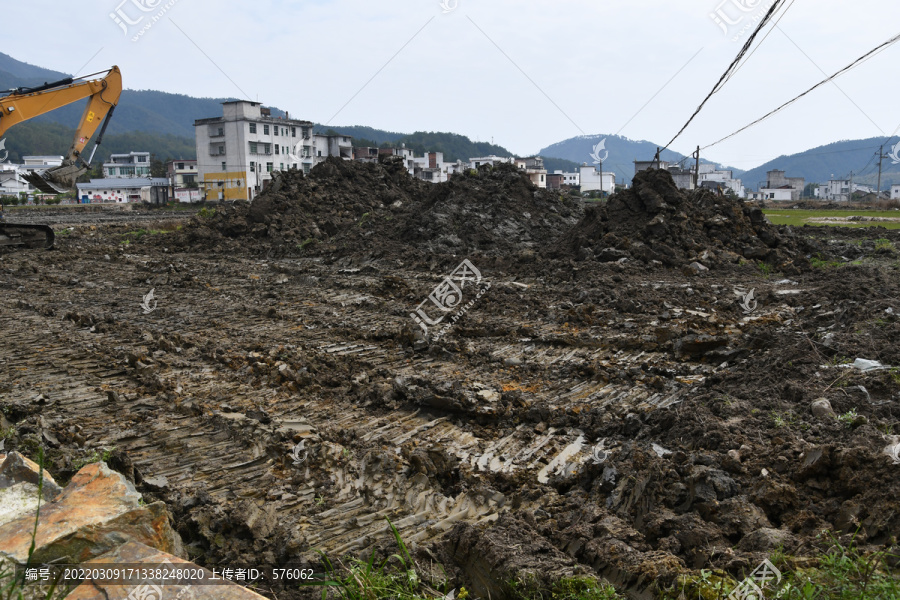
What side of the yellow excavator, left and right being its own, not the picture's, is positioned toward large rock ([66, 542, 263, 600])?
right

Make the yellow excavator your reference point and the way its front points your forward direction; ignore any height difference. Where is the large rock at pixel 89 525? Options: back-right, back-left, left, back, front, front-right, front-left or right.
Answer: right

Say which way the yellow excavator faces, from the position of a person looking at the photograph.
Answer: facing to the right of the viewer

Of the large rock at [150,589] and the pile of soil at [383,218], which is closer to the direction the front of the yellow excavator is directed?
the pile of soil

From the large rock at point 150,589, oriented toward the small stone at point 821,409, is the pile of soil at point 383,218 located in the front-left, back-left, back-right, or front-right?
front-left

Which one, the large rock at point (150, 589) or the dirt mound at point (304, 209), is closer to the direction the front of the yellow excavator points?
the dirt mound

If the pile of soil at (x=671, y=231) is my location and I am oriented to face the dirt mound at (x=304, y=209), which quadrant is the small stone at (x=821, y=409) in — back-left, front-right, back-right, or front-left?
back-left

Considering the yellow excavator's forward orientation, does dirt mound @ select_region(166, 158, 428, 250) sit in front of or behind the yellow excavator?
in front

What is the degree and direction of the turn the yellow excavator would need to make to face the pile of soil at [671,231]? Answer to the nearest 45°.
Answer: approximately 45° to its right

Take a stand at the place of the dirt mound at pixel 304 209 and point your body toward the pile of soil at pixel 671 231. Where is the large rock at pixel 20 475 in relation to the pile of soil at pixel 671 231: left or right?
right

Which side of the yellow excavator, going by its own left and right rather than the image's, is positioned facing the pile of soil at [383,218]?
front

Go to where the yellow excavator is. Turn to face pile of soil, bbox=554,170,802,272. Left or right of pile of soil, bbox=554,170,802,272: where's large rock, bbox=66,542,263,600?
right

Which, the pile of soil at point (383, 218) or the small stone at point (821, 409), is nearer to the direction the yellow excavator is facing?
the pile of soil

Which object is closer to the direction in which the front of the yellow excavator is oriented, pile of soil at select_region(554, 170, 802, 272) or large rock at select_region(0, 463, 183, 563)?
the pile of soil
